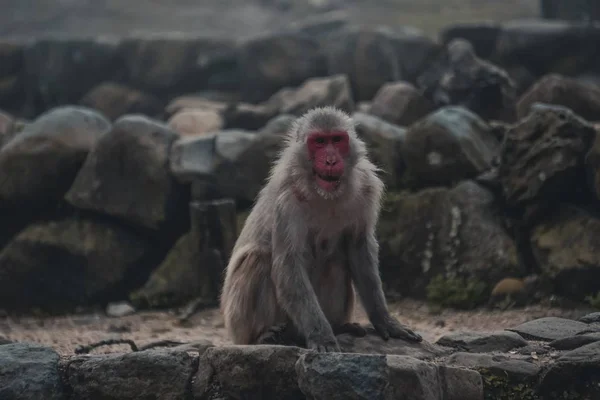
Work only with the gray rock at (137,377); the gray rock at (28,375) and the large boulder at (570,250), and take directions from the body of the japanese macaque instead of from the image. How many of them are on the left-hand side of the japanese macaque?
1

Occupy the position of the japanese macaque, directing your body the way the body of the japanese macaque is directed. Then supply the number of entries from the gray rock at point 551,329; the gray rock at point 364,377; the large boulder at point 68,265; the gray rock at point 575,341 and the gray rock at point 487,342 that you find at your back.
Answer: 1

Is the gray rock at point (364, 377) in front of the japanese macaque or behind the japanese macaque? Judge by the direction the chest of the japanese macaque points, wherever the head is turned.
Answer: in front

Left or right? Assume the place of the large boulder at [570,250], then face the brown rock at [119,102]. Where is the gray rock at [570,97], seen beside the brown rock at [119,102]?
right

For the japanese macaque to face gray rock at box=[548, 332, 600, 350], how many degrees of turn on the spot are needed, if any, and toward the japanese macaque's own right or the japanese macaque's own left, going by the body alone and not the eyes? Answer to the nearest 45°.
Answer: approximately 45° to the japanese macaque's own left

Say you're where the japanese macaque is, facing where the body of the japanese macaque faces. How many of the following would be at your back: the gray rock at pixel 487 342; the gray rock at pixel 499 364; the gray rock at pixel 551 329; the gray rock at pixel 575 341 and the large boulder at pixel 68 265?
1

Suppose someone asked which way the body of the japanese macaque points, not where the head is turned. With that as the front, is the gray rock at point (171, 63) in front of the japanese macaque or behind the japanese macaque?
behind

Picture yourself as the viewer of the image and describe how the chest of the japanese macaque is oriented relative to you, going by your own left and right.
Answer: facing the viewer and to the right of the viewer

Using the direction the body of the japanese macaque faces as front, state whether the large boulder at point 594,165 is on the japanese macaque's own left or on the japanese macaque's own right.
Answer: on the japanese macaque's own left

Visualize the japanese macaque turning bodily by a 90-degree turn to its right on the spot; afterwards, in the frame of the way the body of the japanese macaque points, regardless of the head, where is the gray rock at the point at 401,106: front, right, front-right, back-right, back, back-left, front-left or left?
back-right

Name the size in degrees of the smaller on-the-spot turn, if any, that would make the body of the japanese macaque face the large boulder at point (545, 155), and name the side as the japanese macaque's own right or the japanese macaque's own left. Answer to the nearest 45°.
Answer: approximately 90° to the japanese macaque's own left

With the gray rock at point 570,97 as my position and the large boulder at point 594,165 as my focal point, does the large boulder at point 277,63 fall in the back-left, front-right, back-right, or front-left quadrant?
back-right

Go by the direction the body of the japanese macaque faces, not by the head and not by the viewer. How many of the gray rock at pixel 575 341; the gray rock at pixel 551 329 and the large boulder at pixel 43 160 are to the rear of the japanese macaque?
1

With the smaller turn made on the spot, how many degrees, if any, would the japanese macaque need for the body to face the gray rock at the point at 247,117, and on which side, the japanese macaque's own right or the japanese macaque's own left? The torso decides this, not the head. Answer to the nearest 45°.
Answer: approximately 135° to the japanese macaque's own left

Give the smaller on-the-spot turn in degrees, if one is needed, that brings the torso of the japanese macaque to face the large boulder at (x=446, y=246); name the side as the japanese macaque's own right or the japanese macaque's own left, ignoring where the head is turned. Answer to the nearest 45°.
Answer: approximately 135° to the japanese macaque's own left

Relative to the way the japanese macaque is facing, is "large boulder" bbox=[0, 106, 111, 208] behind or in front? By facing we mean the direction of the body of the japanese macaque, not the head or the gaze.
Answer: behind
